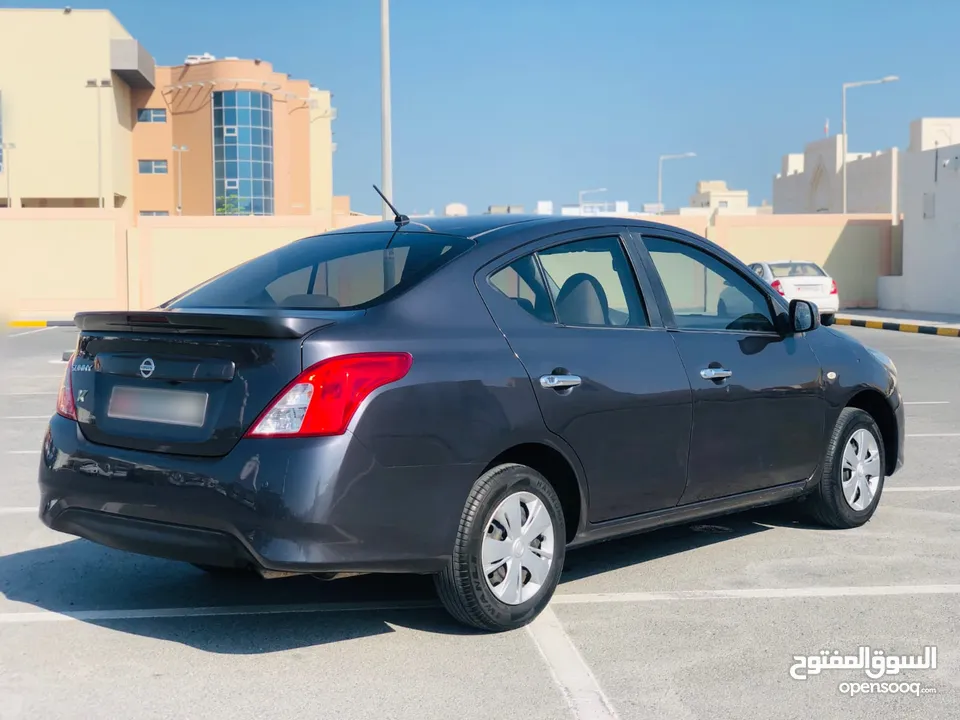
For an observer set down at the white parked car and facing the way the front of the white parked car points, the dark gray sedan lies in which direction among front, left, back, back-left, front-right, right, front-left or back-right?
back-left

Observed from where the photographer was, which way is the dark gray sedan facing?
facing away from the viewer and to the right of the viewer

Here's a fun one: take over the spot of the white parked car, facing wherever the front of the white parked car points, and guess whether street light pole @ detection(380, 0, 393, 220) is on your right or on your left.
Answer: on your left

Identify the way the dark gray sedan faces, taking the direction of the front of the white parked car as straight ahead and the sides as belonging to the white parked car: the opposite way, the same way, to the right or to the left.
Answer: to the right

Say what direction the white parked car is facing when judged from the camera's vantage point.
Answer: facing away from the viewer and to the left of the viewer

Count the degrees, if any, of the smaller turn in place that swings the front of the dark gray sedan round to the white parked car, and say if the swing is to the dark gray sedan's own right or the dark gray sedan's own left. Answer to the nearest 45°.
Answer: approximately 45° to the dark gray sedan's own left
